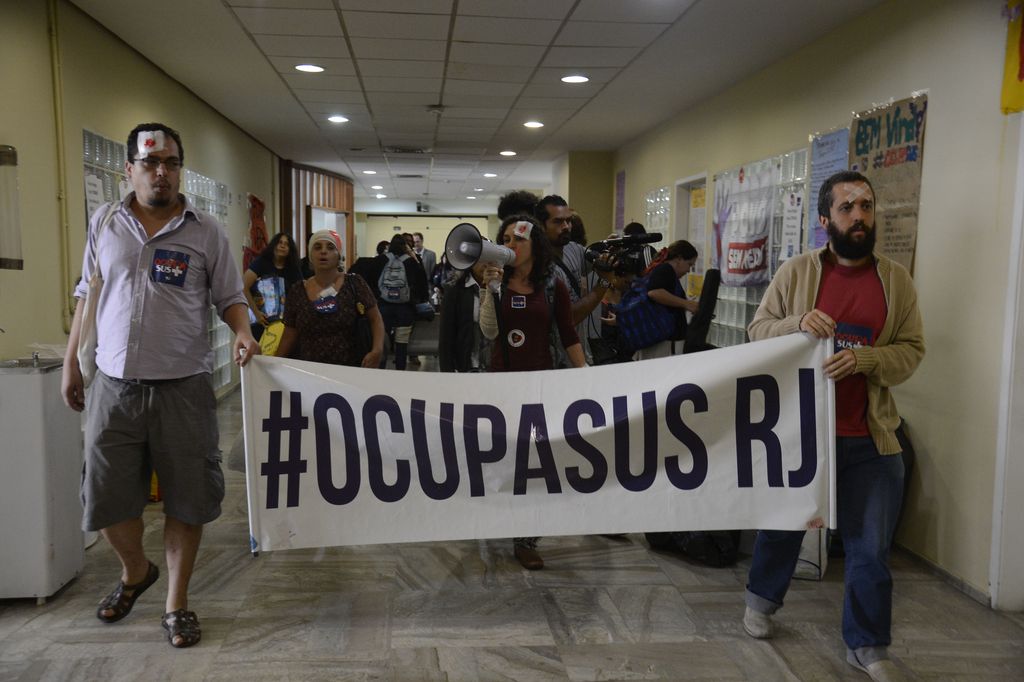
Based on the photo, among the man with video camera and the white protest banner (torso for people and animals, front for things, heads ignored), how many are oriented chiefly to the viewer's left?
0

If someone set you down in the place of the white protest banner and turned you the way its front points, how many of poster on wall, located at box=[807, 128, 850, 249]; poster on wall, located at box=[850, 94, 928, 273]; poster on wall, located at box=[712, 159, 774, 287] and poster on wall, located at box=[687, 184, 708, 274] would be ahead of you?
0

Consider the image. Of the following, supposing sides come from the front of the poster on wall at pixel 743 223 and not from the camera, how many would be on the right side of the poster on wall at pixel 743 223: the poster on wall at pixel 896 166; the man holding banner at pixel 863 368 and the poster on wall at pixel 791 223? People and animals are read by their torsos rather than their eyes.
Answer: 0

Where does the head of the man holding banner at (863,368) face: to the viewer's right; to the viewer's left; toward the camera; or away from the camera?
toward the camera

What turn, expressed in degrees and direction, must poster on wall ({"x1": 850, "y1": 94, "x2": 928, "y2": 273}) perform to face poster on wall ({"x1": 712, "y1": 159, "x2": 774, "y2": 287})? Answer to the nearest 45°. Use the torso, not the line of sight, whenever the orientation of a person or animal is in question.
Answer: approximately 90° to its right

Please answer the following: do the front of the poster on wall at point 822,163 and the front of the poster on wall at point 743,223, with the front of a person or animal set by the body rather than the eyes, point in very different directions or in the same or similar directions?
same or similar directions

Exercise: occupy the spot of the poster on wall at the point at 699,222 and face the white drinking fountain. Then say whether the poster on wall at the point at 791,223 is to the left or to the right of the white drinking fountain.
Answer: left

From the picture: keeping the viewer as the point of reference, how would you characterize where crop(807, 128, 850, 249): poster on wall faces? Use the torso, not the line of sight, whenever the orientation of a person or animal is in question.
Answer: facing the viewer and to the left of the viewer

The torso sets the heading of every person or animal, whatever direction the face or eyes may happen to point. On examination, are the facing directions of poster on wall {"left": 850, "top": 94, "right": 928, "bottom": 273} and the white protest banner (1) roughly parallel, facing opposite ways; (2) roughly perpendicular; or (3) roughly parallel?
roughly perpendicular

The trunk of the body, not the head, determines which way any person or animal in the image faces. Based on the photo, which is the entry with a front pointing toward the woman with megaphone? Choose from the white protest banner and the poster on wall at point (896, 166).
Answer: the poster on wall

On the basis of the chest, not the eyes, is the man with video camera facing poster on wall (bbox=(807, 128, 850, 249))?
no

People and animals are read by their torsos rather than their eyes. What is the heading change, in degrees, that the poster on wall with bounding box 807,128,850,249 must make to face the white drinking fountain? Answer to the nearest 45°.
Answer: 0° — it already faces it

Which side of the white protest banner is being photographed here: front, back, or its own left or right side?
front

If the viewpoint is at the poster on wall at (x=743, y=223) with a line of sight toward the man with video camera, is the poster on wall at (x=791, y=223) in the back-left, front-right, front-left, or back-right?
front-left

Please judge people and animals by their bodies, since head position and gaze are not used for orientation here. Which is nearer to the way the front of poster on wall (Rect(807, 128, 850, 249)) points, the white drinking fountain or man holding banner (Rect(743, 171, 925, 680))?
the white drinking fountain

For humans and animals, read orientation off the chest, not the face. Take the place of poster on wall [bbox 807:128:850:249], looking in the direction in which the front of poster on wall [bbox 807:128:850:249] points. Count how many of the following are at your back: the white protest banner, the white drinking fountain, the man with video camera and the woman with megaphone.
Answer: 0

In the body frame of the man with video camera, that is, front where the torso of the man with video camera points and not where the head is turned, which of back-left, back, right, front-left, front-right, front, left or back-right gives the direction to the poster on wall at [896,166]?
front-left

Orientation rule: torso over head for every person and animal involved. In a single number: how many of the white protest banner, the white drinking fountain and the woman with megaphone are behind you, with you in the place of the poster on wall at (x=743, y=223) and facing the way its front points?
0

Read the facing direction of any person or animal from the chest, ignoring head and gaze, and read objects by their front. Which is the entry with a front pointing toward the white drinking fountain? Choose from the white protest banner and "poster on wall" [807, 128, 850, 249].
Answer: the poster on wall
